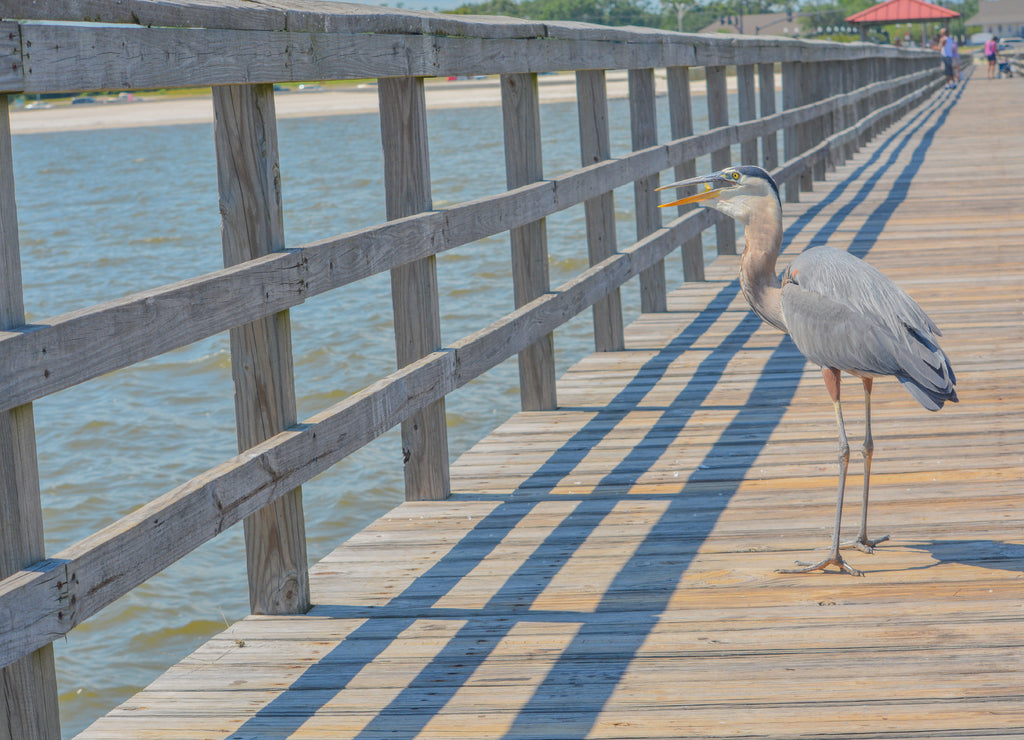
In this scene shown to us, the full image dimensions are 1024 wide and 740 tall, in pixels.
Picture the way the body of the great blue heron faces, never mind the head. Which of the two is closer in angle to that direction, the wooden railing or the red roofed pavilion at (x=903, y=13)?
the wooden railing

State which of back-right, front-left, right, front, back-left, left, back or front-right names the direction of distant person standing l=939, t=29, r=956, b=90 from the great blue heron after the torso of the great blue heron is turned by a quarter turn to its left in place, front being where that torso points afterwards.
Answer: back

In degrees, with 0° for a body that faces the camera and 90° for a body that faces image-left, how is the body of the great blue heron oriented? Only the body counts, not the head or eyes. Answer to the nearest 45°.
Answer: approximately 90°

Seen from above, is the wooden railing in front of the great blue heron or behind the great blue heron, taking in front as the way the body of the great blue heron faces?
in front

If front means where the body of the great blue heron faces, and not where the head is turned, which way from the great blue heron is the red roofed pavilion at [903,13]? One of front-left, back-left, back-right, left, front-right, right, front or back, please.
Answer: right
